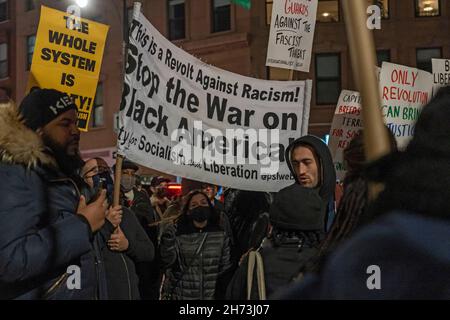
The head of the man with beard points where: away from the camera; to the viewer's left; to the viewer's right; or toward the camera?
to the viewer's right

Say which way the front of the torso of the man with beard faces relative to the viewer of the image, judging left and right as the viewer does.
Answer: facing to the right of the viewer

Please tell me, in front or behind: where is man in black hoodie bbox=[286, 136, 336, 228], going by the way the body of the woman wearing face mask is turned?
in front

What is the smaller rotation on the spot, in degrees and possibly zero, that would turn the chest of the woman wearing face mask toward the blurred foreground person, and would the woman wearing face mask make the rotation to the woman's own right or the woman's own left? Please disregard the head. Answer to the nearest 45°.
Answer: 0° — they already face them

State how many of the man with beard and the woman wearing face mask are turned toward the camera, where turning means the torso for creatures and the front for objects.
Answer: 1

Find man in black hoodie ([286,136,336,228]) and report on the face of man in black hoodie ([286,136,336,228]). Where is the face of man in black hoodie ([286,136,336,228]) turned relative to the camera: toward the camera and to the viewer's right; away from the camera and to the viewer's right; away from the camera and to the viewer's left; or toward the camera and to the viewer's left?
toward the camera and to the viewer's left

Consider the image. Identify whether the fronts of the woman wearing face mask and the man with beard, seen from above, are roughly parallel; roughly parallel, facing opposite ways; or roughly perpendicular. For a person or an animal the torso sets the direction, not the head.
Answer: roughly perpendicular

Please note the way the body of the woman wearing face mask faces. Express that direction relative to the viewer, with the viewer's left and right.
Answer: facing the viewer

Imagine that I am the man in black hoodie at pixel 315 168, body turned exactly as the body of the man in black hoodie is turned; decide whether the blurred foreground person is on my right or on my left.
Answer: on my left

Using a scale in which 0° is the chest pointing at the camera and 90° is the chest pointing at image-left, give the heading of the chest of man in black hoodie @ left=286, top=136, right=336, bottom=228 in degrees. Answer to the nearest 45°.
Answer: approximately 45°

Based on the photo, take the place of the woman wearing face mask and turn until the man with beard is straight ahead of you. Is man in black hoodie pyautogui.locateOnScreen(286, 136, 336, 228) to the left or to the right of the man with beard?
left

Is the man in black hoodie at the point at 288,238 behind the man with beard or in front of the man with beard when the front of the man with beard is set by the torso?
in front
